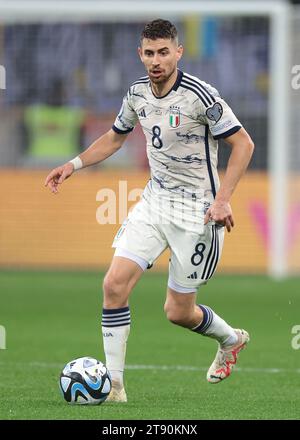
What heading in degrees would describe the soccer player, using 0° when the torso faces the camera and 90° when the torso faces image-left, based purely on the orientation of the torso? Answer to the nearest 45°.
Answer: approximately 45°
